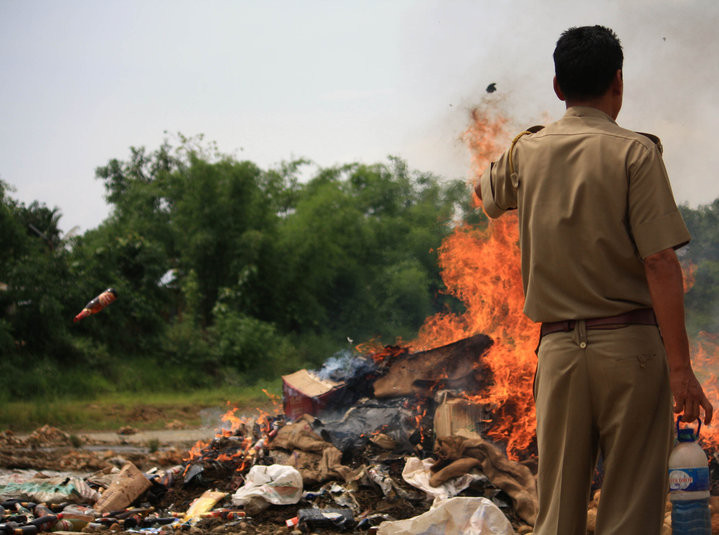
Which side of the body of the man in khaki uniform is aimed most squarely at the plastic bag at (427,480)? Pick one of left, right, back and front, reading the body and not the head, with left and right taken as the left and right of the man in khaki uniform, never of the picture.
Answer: front

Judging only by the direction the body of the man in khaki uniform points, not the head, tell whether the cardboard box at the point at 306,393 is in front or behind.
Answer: in front

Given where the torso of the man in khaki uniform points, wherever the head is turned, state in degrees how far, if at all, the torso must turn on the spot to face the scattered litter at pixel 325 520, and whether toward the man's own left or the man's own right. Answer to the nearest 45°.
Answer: approximately 45° to the man's own left

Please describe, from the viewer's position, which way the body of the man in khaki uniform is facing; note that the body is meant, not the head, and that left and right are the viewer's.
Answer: facing away from the viewer

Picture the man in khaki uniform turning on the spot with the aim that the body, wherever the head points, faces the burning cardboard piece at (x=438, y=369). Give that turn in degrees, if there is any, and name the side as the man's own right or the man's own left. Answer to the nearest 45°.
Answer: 0° — they already face it

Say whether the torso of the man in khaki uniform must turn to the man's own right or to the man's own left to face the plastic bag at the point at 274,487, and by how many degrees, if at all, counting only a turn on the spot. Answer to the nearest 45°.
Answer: approximately 45° to the man's own left

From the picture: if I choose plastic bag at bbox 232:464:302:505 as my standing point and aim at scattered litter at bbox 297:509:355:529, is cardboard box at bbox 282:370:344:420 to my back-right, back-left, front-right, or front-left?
back-left
